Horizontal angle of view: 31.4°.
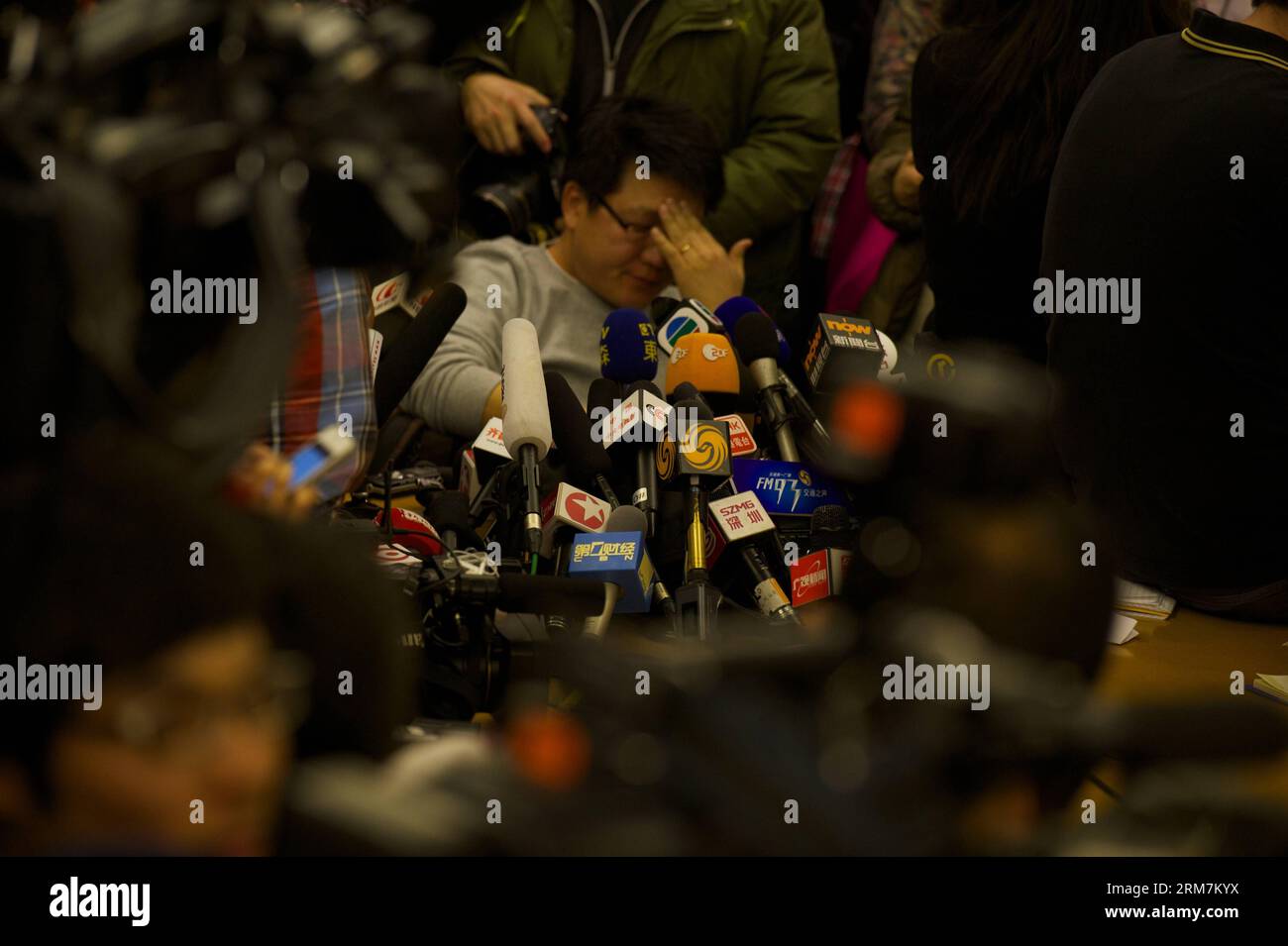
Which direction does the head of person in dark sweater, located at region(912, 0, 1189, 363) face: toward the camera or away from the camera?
away from the camera

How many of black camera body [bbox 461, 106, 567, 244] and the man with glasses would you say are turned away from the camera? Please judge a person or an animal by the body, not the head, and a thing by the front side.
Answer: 0

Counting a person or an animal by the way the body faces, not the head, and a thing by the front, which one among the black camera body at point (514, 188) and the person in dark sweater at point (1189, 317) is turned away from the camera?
the person in dark sweater

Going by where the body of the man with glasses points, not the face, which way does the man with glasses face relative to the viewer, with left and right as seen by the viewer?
facing the viewer and to the right of the viewer

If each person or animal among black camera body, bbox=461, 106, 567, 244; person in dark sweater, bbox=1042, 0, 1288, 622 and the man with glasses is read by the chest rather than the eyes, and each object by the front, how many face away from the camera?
1

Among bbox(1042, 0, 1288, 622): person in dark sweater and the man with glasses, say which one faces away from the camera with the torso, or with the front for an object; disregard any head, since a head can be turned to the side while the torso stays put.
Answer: the person in dark sweater

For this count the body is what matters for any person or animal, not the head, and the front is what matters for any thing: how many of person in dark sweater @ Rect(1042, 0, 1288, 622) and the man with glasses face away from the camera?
1

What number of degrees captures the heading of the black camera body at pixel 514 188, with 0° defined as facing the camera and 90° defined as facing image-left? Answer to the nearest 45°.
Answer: approximately 45°

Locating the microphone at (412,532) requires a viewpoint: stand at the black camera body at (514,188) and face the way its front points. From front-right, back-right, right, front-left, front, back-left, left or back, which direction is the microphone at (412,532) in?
front-left

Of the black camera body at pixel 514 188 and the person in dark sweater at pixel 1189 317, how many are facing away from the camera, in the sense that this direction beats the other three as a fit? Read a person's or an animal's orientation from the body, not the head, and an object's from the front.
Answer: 1

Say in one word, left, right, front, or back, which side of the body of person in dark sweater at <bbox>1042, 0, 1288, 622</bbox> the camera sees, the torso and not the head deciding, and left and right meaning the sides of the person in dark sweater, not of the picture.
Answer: back

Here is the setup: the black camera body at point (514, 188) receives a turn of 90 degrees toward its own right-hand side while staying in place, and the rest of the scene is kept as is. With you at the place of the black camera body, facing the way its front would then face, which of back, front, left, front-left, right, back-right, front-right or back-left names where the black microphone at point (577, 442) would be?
back-left

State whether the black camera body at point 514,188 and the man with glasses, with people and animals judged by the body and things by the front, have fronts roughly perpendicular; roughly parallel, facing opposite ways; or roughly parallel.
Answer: roughly perpendicular

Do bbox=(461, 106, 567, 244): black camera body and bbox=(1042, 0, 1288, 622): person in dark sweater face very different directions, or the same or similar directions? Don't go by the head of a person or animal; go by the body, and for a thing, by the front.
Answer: very different directions
